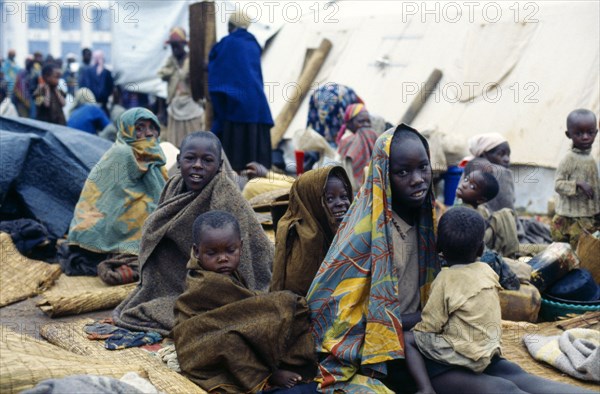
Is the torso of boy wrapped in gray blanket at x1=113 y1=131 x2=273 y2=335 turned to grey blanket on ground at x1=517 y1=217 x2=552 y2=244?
no

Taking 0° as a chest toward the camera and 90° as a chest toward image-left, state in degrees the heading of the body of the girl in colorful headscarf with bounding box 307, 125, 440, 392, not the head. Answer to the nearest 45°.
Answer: approximately 315°

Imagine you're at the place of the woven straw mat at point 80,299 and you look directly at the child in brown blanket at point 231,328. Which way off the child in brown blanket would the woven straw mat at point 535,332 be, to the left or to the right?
left

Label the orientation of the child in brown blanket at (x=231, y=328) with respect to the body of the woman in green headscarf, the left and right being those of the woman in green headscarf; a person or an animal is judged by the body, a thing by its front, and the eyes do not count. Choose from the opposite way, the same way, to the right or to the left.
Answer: the same way

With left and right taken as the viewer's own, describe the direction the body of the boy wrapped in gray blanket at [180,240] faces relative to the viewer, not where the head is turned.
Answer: facing the viewer

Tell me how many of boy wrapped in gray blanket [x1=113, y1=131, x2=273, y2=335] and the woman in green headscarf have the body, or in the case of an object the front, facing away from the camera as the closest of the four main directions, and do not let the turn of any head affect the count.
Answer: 0

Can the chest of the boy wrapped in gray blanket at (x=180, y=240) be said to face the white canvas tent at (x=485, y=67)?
no

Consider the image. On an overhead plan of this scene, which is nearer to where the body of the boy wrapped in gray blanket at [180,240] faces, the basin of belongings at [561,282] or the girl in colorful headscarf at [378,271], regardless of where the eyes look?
the girl in colorful headscarf

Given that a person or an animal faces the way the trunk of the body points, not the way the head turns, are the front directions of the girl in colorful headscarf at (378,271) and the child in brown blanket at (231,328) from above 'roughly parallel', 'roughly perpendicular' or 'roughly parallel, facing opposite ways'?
roughly parallel

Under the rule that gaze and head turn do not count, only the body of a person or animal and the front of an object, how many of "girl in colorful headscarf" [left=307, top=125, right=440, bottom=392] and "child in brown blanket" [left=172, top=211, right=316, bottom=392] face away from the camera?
0

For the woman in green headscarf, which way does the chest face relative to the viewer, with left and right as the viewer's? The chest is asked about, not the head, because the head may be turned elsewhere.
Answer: facing the viewer and to the right of the viewer

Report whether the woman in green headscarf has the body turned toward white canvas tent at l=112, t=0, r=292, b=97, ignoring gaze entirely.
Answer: no

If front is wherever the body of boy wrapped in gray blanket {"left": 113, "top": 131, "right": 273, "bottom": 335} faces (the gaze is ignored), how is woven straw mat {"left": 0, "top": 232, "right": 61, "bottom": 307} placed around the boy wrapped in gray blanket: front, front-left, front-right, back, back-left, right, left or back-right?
back-right

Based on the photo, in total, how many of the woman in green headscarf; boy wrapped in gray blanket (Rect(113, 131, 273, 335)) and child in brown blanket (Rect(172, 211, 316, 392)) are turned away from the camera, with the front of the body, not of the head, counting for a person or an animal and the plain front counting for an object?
0
